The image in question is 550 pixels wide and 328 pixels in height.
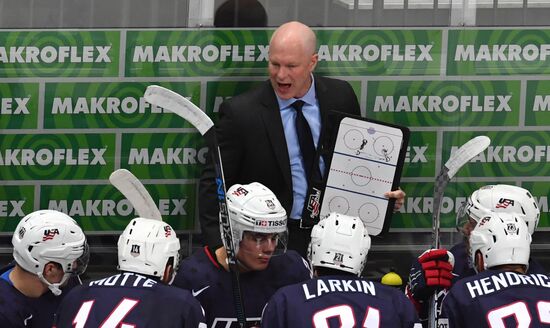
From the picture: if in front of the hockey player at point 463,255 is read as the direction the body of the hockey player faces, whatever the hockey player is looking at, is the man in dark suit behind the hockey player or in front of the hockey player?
in front

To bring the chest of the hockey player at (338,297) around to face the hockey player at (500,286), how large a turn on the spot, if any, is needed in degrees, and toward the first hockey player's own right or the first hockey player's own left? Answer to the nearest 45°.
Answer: approximately 90° to the first hockey player's own right

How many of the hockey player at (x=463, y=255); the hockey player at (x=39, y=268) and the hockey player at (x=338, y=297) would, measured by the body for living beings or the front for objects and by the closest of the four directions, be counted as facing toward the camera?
0

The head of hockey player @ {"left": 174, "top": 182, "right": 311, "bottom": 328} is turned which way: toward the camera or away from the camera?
toward the camera

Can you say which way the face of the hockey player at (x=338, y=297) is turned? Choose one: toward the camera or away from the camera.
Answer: away from the camera

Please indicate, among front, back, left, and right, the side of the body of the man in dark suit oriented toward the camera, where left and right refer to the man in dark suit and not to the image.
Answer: front

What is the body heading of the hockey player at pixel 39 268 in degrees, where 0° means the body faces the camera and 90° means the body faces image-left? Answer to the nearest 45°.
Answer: approximately 270°

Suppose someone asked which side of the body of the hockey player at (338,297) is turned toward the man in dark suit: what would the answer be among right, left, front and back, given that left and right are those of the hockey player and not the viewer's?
front

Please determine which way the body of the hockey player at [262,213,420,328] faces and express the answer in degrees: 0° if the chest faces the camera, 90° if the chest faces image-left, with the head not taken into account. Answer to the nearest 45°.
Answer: approximately 180°

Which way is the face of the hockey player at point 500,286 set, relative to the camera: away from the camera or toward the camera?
away from the camera

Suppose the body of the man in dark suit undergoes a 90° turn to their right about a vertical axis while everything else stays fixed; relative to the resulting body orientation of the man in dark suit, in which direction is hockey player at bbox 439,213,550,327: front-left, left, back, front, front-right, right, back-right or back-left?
back-left

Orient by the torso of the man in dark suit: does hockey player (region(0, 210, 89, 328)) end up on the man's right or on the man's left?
on the man's right

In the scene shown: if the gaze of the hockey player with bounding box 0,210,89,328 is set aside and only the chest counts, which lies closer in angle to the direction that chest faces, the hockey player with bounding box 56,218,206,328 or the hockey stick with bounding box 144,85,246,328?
the hockey stick
